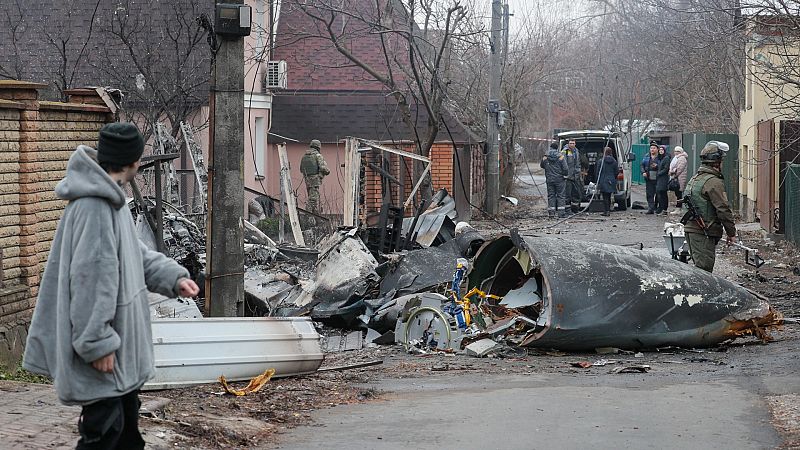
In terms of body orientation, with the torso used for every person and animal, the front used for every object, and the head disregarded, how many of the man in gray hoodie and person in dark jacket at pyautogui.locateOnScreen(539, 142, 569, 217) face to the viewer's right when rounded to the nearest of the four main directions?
1

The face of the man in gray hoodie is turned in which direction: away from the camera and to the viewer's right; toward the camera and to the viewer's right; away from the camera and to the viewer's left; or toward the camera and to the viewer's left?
away from the camera and to the viewer's right

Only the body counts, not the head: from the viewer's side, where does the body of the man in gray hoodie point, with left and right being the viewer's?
facing to the right of the viewer

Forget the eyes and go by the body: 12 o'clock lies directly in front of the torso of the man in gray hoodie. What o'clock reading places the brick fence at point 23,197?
The brick fence is roughly at 9 o'clock from the man in gray hoodie.
